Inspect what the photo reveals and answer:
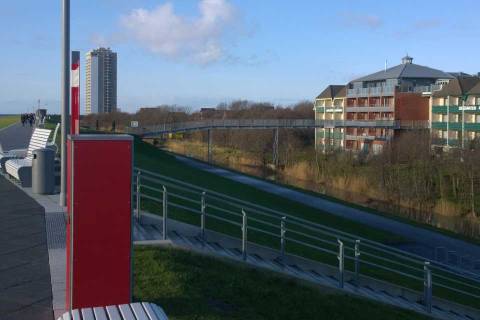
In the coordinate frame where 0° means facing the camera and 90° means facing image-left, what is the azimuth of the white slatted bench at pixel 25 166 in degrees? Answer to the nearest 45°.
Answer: approximately 45°

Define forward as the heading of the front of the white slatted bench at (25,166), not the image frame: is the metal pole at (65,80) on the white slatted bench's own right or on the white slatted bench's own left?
on the white slatted bench's own left

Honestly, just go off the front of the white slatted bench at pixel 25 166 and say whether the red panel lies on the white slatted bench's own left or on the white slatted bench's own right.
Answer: on the white slatted bench's own left
